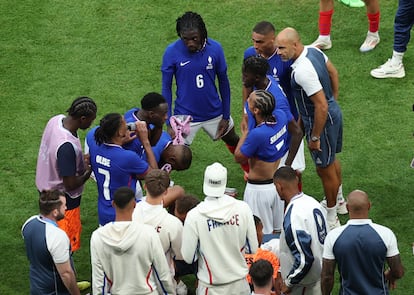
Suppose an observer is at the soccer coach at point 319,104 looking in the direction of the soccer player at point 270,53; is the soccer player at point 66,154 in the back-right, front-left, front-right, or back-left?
front-left

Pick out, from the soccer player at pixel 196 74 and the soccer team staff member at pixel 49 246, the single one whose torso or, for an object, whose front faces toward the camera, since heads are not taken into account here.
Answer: the soccer player at pixel 196 74

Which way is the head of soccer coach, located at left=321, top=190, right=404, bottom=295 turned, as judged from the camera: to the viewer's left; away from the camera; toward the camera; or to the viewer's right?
away from the camera

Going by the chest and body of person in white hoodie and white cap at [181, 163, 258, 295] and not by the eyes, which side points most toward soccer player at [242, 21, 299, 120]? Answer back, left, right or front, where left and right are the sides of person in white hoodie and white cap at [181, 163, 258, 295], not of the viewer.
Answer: front

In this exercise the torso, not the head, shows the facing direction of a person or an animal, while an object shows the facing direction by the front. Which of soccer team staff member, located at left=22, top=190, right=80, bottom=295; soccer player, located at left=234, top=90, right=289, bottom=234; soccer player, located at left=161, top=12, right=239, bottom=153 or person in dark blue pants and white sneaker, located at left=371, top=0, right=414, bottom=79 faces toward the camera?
soccer player, located at left=161, top=12, right=239, bottom=153

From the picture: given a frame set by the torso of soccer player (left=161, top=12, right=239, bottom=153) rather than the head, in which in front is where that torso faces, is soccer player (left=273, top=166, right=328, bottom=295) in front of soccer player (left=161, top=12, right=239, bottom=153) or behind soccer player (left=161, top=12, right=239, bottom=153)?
in front

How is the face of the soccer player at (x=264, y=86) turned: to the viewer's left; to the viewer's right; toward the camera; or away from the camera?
to the viewer's left

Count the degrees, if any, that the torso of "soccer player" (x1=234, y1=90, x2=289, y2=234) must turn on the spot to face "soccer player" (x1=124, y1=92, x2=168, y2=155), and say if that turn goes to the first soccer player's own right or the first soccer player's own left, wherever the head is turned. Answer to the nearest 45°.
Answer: approximately 45° to the first soccer player's own left

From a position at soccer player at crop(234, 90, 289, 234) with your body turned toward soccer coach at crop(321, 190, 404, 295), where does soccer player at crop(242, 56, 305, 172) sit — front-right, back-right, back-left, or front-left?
back-left

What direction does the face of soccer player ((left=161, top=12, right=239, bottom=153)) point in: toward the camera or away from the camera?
toward the camera

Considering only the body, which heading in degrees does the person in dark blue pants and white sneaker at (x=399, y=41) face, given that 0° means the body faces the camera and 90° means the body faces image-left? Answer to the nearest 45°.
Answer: approximately 90°

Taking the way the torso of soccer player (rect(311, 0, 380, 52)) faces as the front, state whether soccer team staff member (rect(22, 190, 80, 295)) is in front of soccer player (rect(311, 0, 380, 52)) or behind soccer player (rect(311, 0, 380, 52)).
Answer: in front

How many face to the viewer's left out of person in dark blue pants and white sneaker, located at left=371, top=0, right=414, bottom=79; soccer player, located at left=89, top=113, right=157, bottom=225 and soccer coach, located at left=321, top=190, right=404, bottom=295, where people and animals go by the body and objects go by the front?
1

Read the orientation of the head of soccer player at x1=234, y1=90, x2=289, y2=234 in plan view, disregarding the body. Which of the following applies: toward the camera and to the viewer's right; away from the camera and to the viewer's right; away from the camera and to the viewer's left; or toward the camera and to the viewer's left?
away from the camera and to the viewer's left

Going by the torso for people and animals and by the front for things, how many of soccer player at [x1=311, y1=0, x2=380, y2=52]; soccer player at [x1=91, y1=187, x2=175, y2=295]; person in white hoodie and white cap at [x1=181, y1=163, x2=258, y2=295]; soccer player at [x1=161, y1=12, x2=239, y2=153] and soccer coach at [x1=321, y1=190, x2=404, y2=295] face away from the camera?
3

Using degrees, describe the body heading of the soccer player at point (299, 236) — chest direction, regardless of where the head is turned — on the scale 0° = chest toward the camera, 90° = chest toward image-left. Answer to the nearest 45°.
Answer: approximately 135°
